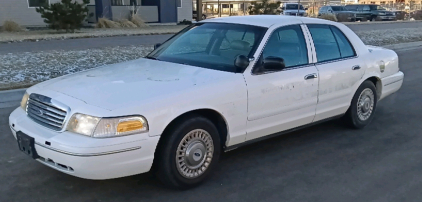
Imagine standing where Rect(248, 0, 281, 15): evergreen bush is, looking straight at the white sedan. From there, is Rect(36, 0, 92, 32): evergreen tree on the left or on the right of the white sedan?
right

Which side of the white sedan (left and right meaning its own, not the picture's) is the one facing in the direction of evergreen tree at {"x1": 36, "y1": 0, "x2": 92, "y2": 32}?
right

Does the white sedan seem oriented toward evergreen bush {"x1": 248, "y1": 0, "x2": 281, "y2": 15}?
no

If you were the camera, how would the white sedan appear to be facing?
facing the viewer and to the left of the viewer
